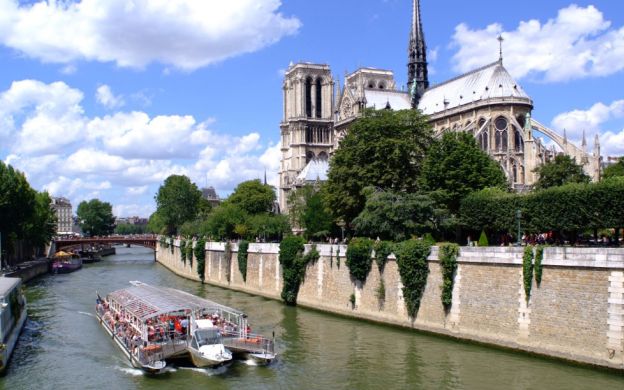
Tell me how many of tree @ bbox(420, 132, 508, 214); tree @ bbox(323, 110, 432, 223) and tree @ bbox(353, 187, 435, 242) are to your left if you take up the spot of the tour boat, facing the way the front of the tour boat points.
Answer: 3

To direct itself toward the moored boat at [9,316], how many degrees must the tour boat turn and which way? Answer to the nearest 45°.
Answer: approximately 180°

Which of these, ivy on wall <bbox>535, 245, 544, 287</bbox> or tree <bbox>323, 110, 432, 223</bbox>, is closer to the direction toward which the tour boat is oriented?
the ivy on wall

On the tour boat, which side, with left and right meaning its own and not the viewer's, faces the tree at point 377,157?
left

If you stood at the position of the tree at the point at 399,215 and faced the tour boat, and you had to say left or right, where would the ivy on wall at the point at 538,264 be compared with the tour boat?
left

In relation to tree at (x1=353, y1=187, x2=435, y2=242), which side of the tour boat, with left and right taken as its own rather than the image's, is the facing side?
left

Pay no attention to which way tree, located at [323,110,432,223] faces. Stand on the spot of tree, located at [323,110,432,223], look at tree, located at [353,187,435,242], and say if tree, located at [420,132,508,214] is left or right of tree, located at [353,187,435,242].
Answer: left

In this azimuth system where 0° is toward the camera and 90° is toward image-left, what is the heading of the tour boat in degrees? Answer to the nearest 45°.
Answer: approximately 315°

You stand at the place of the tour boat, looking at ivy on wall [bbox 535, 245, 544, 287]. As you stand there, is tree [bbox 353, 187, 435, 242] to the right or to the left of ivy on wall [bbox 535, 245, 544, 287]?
left
